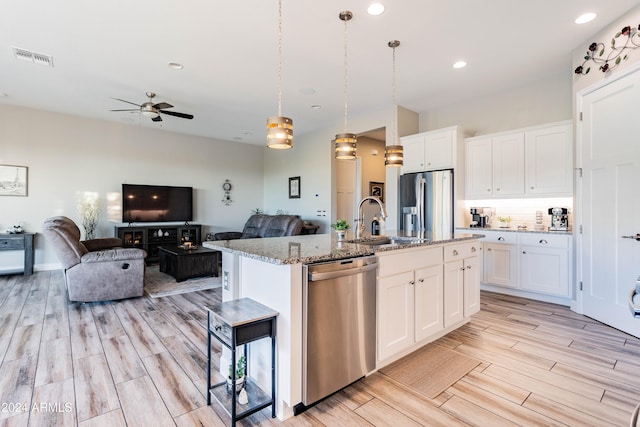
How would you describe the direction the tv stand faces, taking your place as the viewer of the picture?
facing the viewer

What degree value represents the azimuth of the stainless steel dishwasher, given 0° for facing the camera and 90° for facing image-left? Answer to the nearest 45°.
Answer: approximately 315°

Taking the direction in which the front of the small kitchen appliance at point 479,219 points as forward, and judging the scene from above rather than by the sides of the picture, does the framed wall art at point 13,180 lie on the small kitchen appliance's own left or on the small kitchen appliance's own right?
on the small kitchen appliance's own right

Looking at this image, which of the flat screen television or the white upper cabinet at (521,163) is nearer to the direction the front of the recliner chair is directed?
the white upper cabinet

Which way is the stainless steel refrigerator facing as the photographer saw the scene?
facing the viewer and to the left of the viewer

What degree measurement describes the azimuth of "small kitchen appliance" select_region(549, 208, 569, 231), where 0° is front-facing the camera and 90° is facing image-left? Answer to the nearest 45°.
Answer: approximately 0°

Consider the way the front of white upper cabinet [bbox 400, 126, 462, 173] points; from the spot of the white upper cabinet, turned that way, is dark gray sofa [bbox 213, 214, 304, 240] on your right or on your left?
on your right

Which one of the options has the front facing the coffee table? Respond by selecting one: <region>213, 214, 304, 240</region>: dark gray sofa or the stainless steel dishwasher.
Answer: the dark gray sofa

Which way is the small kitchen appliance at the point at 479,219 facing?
toward the camera

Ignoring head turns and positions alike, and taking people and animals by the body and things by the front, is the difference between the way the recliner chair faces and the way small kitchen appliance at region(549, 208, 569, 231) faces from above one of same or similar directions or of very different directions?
very different directions
